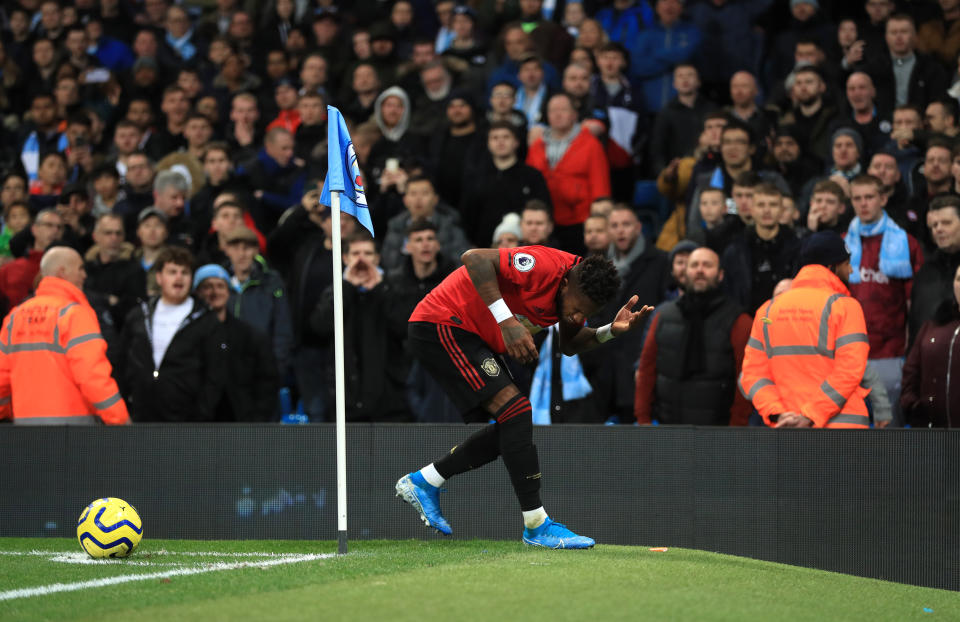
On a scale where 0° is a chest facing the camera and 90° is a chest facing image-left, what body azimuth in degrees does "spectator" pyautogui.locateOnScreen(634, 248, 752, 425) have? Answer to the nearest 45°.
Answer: approximately 0°

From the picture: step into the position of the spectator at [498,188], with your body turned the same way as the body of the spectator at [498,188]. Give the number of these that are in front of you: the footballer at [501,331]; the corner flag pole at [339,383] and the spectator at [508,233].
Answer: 3

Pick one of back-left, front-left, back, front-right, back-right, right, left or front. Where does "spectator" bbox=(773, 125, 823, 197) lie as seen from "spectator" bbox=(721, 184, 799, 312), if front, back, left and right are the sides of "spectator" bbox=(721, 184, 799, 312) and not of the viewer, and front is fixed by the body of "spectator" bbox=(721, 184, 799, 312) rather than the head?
back

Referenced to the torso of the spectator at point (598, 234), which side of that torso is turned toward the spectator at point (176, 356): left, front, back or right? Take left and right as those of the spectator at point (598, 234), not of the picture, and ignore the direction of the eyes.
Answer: right

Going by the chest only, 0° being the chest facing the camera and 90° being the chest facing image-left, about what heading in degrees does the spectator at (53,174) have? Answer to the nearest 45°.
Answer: approximately 315°

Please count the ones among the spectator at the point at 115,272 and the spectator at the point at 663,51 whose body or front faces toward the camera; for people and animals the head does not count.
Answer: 2
